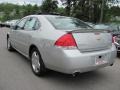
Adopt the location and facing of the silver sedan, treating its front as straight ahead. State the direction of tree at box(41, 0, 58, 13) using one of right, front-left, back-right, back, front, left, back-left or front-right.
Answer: front-right

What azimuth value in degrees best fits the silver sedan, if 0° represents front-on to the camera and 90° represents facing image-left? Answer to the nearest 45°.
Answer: approximately 135°
